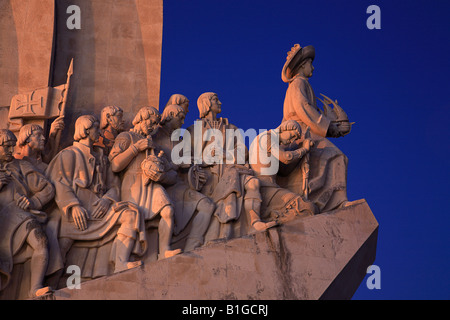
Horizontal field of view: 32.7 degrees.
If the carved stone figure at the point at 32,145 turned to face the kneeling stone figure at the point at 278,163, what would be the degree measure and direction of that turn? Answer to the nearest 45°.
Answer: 0° — it already faces it

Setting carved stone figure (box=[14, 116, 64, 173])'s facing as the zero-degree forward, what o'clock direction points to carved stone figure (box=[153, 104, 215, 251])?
carved stone figure (box=[153, 104, 215, 251]) is roughly at 12 o'clock from carved stone figure (box=[14, 116, 64, 173]).

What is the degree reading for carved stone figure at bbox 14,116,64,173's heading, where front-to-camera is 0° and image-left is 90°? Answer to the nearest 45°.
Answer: approximately 270°

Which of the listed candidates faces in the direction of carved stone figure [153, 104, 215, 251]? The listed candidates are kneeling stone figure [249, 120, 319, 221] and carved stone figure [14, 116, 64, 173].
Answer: carved stone figure [14, 116, 64, 173]

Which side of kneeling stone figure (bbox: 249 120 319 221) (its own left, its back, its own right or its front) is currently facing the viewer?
right

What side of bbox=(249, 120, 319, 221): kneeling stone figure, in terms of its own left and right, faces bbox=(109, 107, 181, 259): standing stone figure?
back

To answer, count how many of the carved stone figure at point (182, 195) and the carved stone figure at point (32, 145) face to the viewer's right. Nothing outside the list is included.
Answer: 2

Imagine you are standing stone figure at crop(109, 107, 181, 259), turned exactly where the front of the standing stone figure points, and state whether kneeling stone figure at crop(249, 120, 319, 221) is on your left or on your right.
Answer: on your left

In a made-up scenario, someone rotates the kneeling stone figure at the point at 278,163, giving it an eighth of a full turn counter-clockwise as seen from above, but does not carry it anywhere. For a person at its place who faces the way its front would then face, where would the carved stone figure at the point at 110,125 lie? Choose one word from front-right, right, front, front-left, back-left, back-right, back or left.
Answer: back-left

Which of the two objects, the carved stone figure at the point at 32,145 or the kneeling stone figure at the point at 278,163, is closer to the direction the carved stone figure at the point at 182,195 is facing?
the kneeling stone figure

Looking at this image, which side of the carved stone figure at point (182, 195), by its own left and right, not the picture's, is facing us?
right
